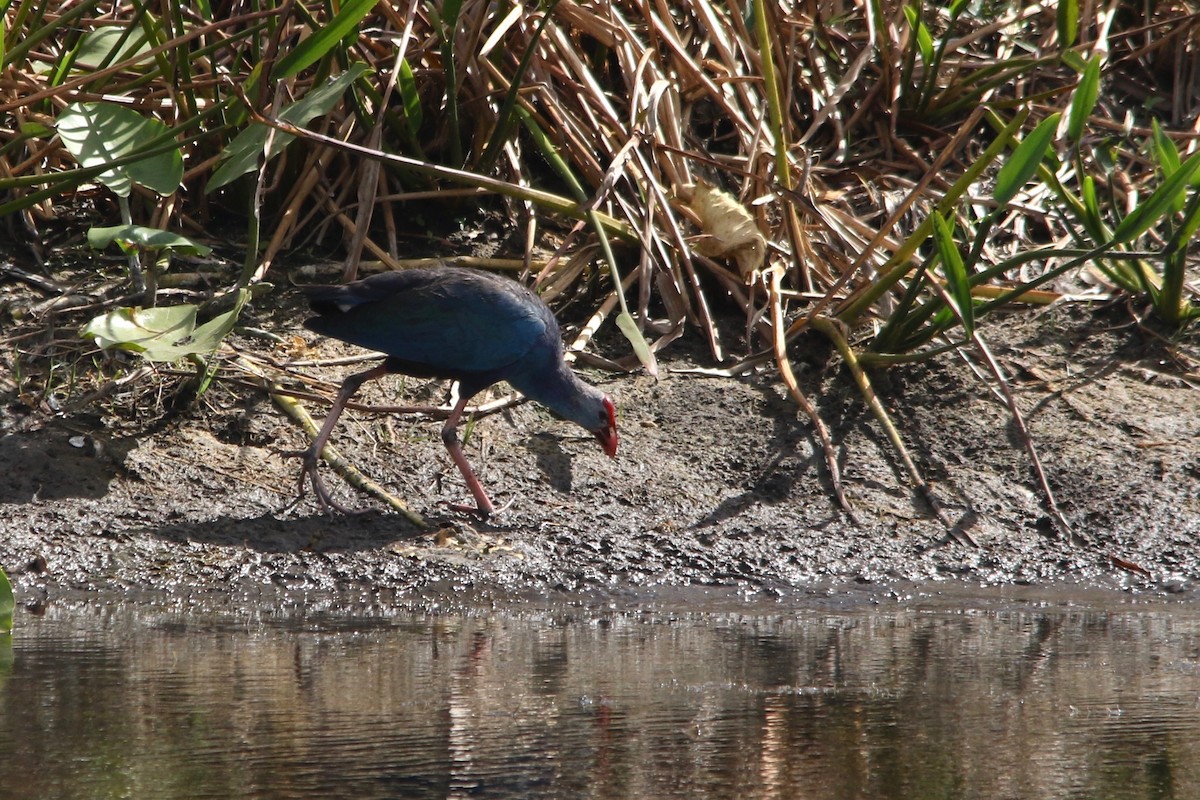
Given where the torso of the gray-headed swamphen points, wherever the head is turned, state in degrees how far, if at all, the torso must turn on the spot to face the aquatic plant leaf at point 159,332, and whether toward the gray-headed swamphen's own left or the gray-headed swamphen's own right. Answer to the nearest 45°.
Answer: approximately 180°

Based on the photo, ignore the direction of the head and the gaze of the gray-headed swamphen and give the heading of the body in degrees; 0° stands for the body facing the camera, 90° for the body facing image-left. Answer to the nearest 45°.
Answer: approximately 270°

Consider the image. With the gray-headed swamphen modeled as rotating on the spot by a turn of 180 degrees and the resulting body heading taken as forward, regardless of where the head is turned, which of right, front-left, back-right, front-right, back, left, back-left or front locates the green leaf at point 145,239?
front
